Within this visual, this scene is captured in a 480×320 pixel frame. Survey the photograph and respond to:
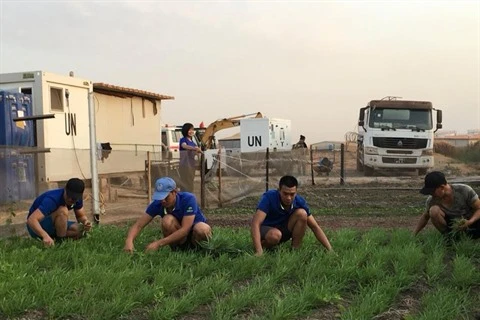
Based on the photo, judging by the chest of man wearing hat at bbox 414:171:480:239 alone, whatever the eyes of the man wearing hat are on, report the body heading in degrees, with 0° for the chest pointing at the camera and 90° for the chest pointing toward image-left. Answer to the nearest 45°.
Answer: approximately 45°

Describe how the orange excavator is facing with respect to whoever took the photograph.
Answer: facing to the right of the viewer

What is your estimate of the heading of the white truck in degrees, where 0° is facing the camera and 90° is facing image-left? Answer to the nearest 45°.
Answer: approximately 0°

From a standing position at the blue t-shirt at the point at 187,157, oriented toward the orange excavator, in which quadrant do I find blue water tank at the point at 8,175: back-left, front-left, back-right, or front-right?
back-left

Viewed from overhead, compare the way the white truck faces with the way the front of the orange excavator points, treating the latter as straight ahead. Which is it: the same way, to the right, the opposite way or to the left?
to the right

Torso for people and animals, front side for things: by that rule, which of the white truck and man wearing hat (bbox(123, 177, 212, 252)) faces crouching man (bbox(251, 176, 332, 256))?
the white truck

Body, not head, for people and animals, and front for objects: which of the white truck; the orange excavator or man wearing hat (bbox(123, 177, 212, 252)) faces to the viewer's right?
the orange excavator

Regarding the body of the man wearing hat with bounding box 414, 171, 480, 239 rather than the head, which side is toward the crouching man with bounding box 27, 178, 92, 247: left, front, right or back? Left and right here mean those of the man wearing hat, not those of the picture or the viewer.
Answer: front
